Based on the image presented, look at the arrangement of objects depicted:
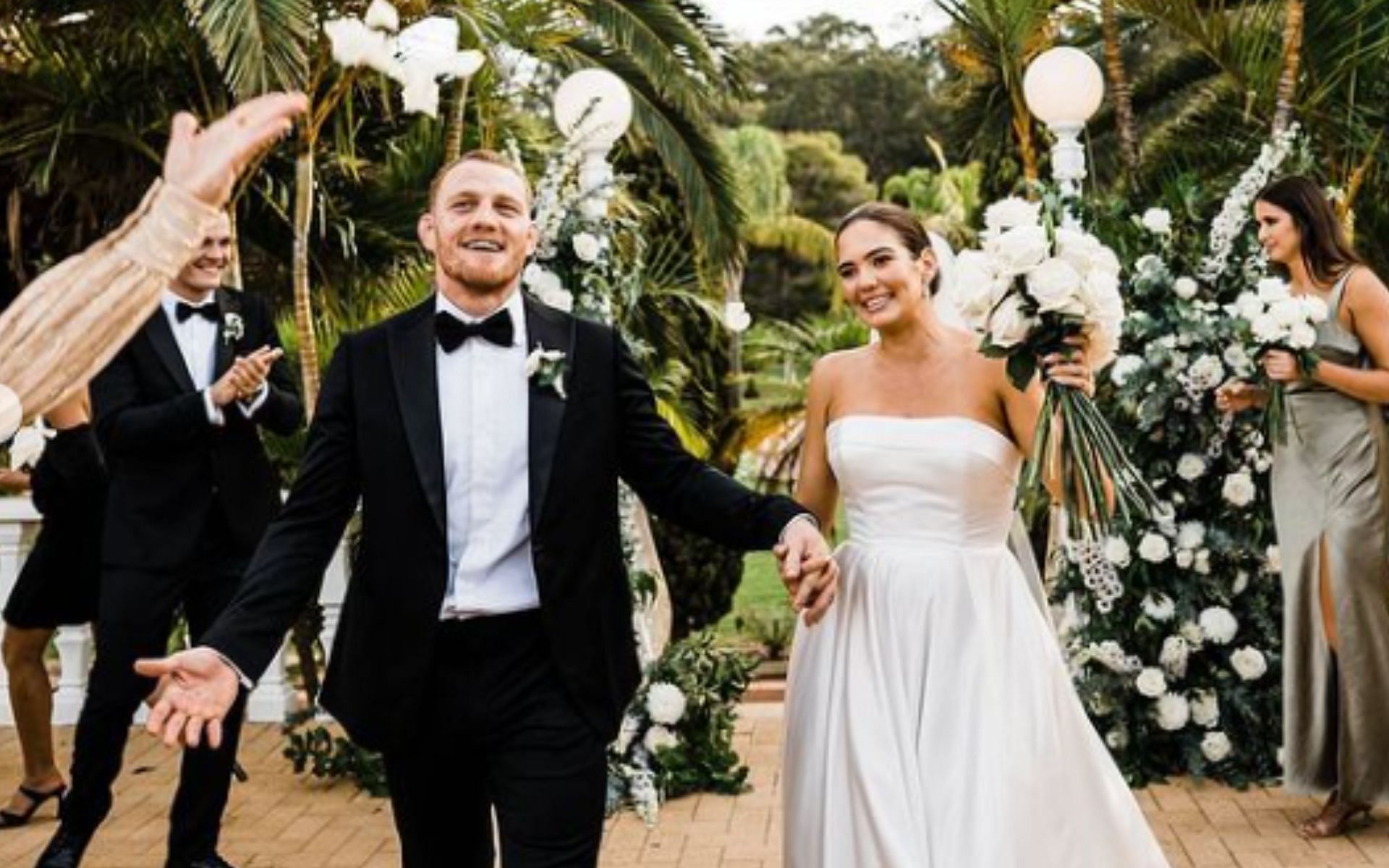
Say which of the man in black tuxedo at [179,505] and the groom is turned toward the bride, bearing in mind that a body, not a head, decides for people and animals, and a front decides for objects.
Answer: the man in black tuxedo

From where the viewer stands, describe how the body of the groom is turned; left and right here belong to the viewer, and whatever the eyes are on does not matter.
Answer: facing the viewer

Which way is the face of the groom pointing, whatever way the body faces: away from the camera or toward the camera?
toward the camera

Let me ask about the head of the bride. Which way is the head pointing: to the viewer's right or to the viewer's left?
to the viewer's left

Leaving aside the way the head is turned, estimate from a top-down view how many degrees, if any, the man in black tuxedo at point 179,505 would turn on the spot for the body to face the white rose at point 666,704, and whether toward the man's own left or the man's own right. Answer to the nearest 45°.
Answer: approximately 45° to the man's own left

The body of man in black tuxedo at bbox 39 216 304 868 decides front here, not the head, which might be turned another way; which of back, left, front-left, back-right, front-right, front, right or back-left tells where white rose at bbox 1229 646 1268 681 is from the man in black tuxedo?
front-left

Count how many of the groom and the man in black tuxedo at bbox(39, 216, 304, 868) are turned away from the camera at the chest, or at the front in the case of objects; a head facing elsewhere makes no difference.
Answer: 0

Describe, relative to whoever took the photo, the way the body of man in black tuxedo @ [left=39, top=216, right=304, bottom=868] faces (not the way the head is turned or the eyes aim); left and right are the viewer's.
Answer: facing the viewer and to the right of the viewer

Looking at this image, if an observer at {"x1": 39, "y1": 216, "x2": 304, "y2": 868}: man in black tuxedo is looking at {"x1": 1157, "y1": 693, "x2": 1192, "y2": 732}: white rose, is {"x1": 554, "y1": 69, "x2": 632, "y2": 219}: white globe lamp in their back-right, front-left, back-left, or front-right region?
front-left

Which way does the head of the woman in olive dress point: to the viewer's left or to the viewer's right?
to the viewer's left
